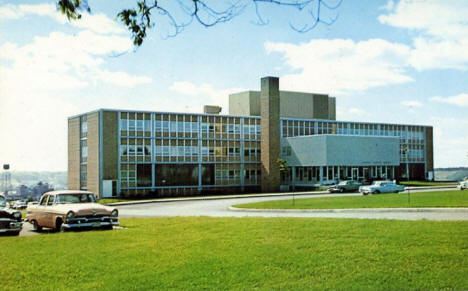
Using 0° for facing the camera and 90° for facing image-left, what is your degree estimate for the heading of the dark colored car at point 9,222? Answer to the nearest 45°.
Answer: approximately 315°

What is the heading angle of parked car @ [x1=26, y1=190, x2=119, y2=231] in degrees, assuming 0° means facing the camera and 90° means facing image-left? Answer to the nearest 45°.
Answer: approximately 315°

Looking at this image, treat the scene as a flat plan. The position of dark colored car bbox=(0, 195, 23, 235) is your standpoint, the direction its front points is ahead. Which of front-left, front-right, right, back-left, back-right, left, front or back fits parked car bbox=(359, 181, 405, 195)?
left

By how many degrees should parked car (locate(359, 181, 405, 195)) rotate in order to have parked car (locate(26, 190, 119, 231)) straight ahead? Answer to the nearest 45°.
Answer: approximately 45° to its left

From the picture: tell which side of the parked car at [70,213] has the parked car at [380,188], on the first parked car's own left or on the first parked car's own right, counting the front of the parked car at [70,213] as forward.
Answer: on the first parked car's own left

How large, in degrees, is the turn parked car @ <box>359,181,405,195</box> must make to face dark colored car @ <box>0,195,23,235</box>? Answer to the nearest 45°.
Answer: approximately 45° to its left

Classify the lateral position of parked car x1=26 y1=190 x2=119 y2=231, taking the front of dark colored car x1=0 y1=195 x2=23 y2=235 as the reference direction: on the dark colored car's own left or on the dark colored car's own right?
on the dark colored car's own left

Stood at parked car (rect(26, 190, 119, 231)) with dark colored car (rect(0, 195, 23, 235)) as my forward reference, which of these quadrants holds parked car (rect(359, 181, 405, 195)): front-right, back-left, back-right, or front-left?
back-right
